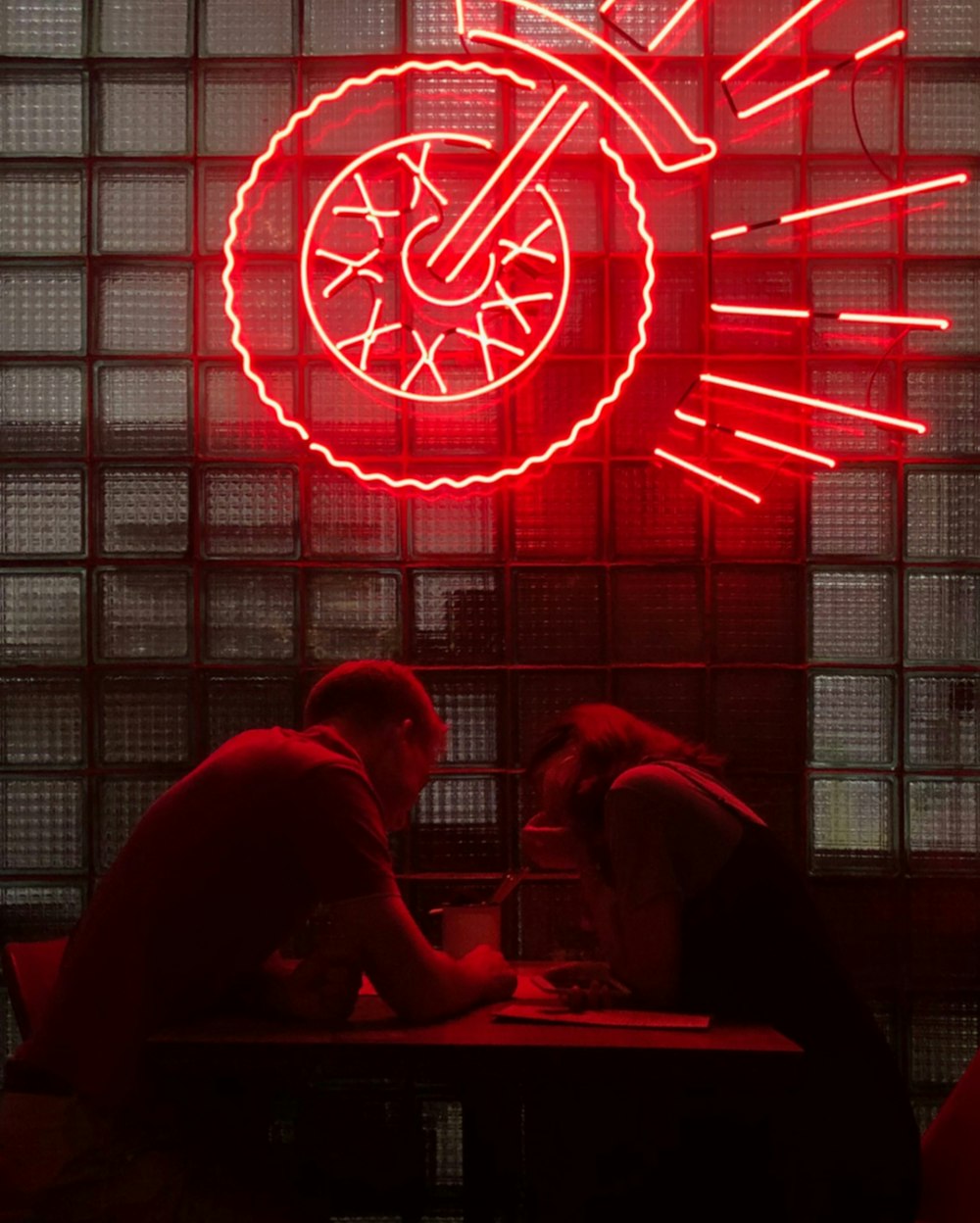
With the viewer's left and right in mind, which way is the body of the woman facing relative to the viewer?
facing to the left of the viewer

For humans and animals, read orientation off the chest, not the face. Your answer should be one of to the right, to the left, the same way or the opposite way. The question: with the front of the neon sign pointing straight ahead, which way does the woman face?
to the right

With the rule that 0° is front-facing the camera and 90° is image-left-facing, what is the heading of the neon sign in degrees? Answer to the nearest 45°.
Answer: approximately 0°

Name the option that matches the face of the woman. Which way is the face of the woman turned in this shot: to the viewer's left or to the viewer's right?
to the viewer's left

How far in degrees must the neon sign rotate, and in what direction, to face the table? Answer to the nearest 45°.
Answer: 0° — it already faces it

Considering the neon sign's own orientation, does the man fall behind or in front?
in front

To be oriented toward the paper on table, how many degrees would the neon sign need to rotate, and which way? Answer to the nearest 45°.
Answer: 0° — it already faces it

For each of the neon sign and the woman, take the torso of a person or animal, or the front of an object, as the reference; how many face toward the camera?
1

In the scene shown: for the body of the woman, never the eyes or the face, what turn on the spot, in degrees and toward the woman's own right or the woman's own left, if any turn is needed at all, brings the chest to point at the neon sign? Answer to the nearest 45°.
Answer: approximately 45° to the woman's own right
